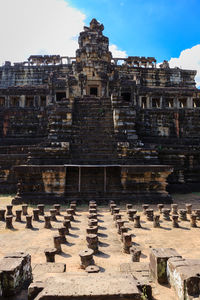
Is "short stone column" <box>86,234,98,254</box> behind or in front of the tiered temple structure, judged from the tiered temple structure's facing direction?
in front

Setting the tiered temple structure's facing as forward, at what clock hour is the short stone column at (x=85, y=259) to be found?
The short stone column is roughly at 12 o'clock from the tiered temple structure.

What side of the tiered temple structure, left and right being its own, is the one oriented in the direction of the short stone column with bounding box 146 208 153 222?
front

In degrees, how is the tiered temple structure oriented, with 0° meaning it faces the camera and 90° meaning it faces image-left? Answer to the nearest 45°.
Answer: approximately 0°

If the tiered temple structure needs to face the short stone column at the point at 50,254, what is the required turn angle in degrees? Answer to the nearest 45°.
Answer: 0° — it already faces it
